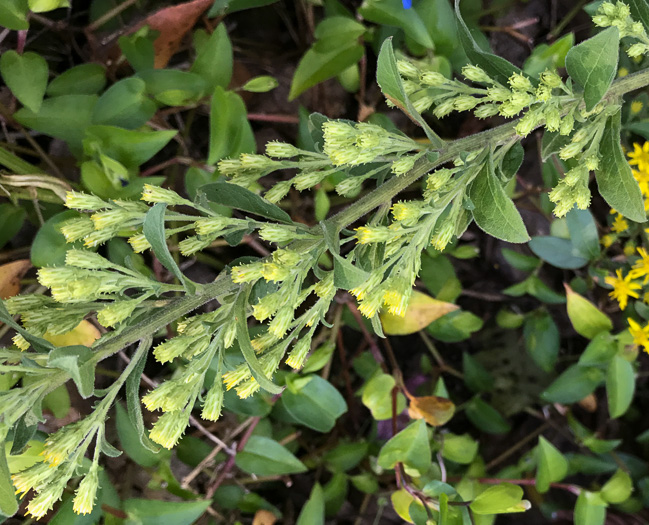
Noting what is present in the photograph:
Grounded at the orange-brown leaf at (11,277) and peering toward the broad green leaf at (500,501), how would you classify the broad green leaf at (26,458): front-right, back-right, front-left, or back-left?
front-right

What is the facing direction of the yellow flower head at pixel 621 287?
toward the camera

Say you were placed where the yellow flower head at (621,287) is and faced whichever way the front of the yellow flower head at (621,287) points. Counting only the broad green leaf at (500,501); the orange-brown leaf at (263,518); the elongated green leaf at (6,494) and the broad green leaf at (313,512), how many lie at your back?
0

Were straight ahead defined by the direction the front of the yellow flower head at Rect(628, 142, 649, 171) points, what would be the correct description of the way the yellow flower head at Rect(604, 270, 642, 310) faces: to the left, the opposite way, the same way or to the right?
the same way

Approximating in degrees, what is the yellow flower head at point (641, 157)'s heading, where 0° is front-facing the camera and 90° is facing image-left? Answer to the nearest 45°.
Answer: approximately 0°

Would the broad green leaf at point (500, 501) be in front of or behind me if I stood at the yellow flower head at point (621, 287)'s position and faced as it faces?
in front

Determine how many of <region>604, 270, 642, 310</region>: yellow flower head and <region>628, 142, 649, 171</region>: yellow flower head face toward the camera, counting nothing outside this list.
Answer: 2

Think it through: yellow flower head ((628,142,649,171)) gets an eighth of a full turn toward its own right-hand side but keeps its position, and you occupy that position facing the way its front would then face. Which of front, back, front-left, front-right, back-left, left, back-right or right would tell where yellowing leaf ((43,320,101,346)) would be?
front

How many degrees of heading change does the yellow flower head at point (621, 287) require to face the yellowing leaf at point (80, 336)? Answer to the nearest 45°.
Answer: approximately 45° to its right

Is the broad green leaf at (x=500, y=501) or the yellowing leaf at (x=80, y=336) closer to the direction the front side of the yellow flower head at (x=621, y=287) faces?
the broad green leaf

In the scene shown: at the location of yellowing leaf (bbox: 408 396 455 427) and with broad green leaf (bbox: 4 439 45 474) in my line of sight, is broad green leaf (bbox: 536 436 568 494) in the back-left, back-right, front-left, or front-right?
back-left

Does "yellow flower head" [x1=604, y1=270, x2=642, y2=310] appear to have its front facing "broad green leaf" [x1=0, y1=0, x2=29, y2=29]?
no
